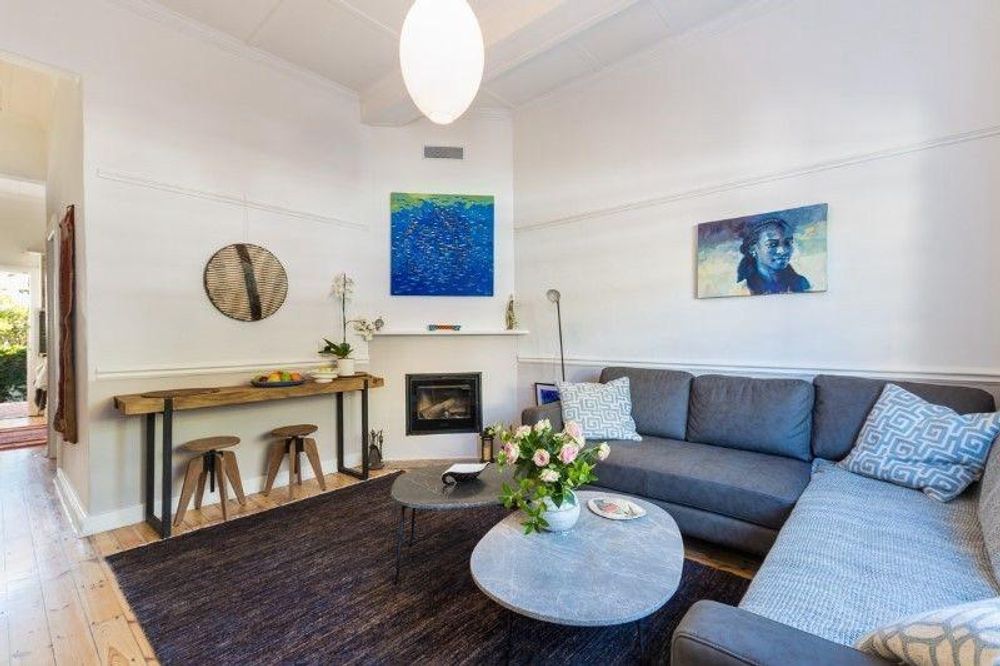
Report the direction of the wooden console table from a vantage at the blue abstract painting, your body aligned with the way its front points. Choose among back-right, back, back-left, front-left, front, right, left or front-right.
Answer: front-right

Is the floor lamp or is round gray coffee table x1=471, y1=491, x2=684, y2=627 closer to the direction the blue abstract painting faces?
the round gray coffee table

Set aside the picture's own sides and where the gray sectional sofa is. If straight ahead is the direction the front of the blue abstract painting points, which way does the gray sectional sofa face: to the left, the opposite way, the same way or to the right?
to the right

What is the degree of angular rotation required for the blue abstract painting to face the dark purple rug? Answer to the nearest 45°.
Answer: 0° — it already faces it

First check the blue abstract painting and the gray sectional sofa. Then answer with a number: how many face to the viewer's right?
0

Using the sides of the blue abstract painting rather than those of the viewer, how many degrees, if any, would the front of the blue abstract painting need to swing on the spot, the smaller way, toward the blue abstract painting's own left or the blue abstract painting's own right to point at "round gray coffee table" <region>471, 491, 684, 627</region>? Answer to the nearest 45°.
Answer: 0° — it already faces it

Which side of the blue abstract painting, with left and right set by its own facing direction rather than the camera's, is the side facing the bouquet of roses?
front

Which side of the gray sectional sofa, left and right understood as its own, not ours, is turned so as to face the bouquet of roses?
front

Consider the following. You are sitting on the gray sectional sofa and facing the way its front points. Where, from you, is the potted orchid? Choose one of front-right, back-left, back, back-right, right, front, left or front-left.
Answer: front-right

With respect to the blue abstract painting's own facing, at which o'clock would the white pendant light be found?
The white pendant light is roughly at 12 o'clock from the blue abstract painting.

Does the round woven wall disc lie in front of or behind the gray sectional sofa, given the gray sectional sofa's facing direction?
in front

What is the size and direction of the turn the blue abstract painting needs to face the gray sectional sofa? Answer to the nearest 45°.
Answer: approximately 45° to its left

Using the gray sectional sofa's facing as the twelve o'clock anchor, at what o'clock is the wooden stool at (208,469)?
The wooden stool is roughly at 1 o'clock from the gray sectional sofa.

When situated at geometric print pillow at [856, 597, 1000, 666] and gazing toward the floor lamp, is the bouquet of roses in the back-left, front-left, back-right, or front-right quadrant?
front-left

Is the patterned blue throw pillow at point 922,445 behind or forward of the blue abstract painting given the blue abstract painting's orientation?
forward

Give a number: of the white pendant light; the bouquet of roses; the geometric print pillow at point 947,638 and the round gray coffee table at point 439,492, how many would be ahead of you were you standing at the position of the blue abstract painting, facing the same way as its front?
4

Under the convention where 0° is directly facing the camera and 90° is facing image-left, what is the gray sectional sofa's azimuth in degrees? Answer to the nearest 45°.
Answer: approximately 45°

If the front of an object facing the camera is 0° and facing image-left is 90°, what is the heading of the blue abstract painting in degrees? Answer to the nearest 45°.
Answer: approximately 0°
